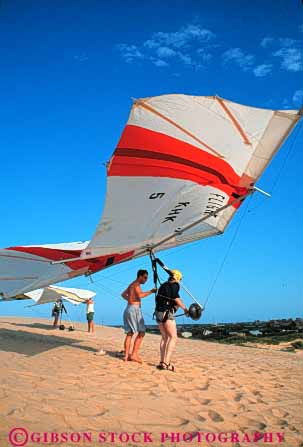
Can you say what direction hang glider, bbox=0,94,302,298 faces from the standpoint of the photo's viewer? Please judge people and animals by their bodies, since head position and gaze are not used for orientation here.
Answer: facing away from the viewer and to the right of the viewer

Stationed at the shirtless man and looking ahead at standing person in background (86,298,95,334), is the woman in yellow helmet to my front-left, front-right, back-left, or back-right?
back-right

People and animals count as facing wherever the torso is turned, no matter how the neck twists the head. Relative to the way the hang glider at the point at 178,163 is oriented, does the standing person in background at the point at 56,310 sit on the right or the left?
on its left

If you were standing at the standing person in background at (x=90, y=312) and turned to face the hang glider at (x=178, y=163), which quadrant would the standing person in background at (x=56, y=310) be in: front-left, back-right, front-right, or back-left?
back-right

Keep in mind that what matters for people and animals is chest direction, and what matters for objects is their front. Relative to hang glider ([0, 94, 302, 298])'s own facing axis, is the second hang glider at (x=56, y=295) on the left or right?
on its left
